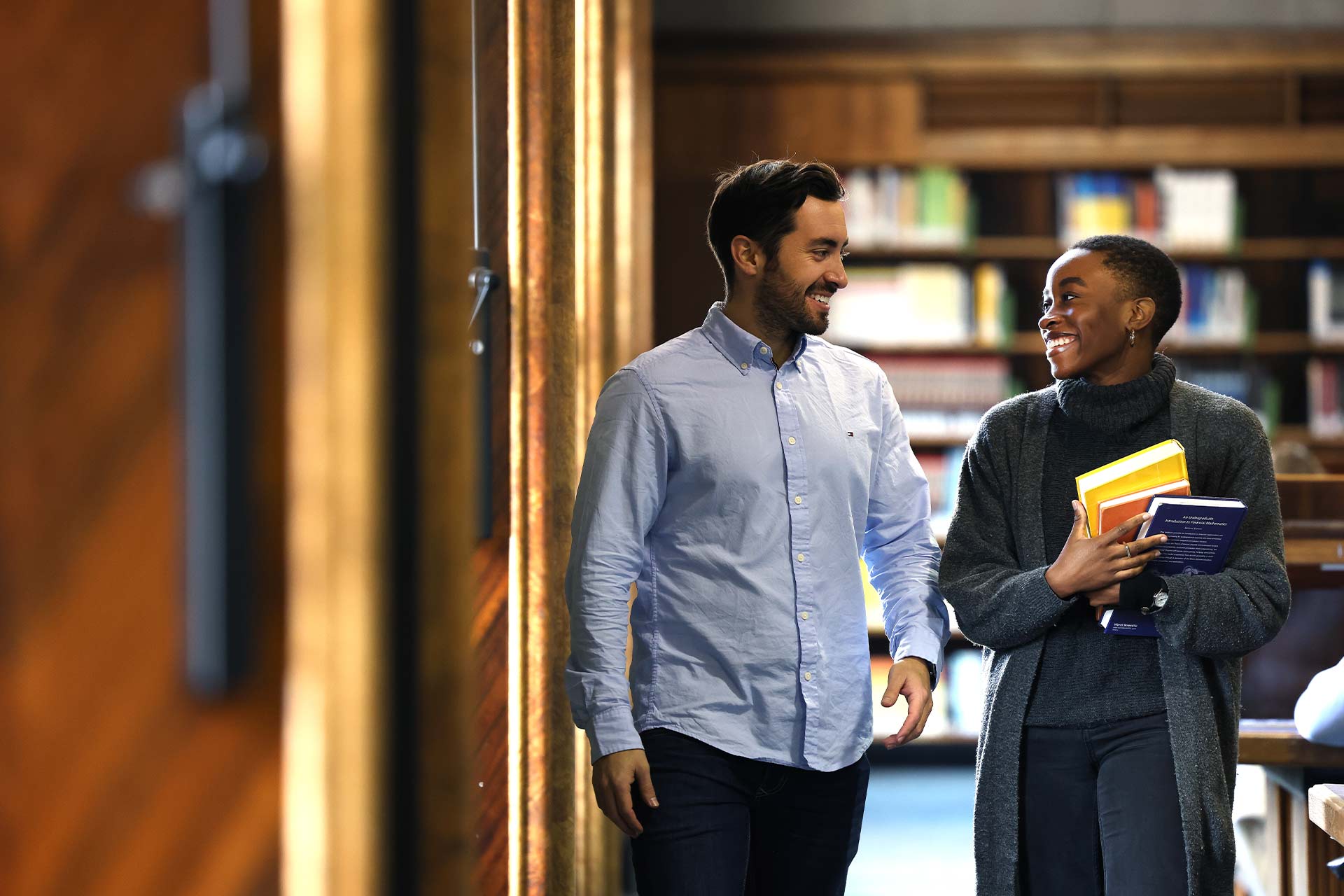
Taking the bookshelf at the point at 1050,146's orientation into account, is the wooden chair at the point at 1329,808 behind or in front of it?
in front

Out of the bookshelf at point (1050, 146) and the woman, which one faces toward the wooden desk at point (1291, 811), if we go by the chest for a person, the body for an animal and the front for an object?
the bookshelf

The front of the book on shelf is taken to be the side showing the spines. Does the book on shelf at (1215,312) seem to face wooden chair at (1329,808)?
yes

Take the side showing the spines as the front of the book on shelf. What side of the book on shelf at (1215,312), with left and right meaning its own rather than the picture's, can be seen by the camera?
front

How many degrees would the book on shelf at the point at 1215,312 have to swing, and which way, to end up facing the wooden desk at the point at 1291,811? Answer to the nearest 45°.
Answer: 0° — it already faces it

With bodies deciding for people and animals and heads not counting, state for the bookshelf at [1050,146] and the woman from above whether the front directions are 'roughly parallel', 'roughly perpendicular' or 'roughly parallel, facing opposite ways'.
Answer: roughly parallel

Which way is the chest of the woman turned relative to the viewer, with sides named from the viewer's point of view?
facing the viewer

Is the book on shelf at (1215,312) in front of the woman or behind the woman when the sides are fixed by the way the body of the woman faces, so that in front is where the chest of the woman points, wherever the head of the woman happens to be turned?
behind

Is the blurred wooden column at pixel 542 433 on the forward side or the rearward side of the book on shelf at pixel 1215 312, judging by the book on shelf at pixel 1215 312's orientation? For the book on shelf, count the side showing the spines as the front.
on the forward side
